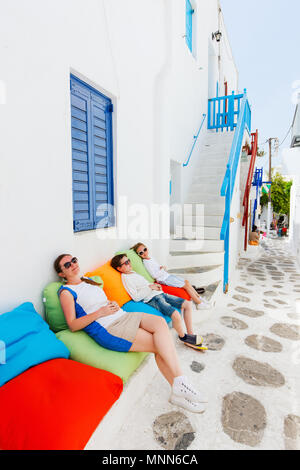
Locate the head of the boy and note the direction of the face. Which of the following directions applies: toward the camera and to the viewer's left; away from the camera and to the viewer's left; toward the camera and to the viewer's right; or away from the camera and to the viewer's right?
toward the camera and to the viewer's right

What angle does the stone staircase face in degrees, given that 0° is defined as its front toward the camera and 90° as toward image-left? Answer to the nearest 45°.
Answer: approximately 0°

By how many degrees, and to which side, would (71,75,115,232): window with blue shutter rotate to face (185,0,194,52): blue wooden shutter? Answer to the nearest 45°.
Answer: approximately 90° to its left

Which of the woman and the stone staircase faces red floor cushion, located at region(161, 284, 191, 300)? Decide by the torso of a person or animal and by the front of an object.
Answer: the stone staircase

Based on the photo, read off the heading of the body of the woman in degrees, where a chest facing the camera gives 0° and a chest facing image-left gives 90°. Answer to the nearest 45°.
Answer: approximately 315°

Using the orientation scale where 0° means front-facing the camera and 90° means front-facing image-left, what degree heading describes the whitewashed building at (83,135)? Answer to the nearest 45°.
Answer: approximately 315°
